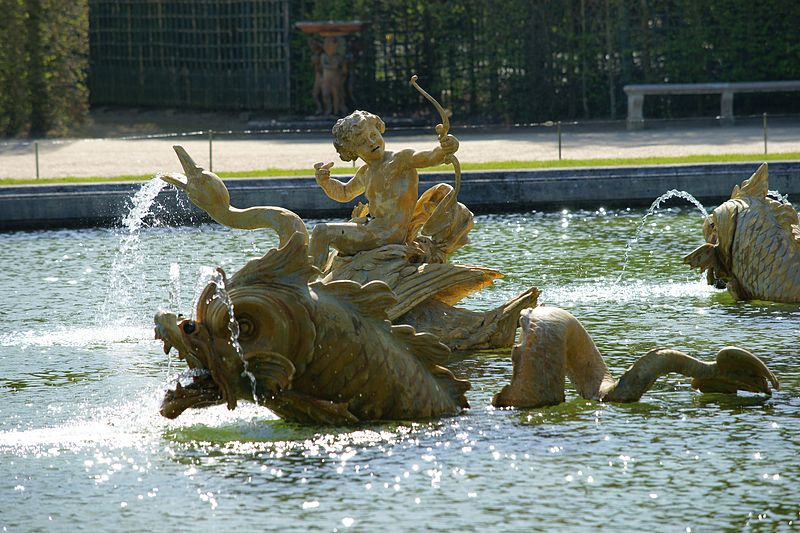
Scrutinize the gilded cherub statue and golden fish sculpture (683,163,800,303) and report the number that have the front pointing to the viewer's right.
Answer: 0

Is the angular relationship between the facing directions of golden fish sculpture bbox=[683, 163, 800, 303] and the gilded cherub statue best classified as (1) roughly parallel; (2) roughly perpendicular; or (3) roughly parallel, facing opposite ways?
roughly perpendicular

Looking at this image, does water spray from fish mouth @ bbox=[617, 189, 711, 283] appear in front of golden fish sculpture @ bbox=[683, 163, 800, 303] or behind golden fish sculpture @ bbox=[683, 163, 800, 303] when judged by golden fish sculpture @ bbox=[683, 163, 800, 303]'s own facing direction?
in front

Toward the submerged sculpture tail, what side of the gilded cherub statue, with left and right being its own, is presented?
left

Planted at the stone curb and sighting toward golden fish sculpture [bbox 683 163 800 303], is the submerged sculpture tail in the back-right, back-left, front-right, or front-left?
front-right

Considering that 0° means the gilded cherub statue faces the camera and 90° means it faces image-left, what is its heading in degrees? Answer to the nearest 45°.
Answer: approximately 45°

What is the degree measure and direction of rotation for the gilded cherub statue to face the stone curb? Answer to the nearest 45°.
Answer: approximately 135° to its right

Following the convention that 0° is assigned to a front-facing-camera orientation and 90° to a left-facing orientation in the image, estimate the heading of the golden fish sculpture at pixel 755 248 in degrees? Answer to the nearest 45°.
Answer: approximately 135°

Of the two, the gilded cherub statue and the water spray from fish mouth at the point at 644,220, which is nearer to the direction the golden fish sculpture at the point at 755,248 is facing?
the water spray from fish mouth
